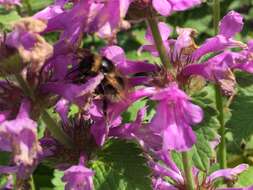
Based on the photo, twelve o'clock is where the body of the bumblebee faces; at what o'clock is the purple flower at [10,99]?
The purple flower is roughly at 12 o'clock from the bumblebee.

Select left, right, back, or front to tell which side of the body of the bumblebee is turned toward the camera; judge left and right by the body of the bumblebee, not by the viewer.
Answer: left
